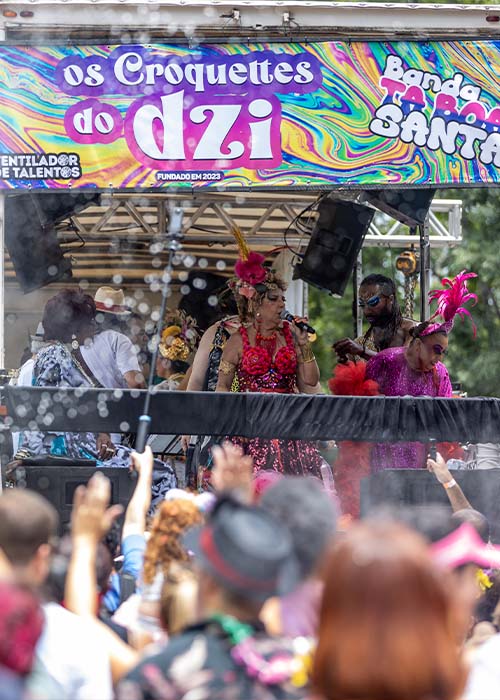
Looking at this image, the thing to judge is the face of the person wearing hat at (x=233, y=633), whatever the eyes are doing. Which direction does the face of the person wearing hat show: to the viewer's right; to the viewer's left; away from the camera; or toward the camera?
away from the camera

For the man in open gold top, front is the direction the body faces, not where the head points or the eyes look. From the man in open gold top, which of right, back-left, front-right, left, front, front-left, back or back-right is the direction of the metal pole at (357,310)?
back-right

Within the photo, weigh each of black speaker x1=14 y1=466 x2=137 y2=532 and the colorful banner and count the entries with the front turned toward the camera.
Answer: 2

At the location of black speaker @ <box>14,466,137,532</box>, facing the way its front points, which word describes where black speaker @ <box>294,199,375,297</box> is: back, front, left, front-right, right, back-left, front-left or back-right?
back-left

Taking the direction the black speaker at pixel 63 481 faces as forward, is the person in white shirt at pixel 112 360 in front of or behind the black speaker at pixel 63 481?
behind

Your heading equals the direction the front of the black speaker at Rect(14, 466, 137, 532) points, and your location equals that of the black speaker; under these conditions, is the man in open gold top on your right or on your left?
on your left

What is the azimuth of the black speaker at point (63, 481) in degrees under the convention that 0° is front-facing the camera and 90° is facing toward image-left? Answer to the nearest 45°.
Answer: approximately 0°

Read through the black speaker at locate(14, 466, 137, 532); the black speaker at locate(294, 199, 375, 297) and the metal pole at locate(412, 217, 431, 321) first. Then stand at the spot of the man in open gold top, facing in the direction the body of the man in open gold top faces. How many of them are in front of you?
1

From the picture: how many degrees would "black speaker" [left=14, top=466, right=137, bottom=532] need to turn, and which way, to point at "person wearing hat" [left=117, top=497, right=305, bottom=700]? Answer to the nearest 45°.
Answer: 0° — it already faces them
